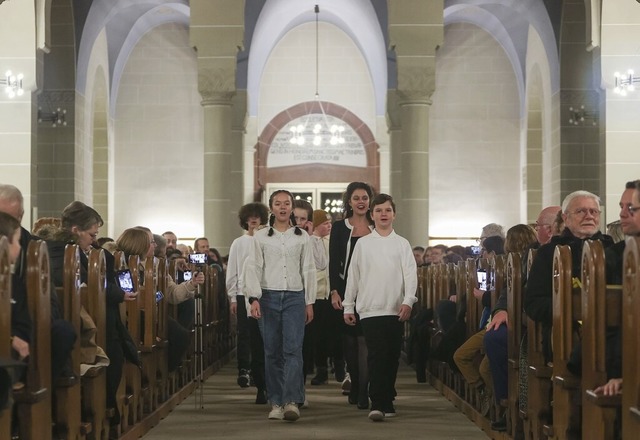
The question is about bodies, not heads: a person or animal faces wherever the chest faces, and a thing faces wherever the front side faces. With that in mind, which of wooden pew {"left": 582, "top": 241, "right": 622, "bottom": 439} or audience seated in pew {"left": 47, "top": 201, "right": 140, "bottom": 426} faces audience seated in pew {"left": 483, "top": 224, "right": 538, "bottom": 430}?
audience seated in pew {"left": 47, "top": 201, "right": 140, "bottom": 426}

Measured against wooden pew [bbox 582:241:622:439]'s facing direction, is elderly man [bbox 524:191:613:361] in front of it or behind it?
behind

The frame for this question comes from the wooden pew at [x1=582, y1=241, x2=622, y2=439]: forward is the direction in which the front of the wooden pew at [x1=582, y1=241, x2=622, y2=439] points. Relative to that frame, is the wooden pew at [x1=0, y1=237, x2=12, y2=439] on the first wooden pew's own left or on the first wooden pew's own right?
on the first wooden pew's own right

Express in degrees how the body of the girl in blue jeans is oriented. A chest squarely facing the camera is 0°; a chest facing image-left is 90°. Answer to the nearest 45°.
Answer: approximately 0°

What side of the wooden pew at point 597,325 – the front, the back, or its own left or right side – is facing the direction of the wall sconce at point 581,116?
back

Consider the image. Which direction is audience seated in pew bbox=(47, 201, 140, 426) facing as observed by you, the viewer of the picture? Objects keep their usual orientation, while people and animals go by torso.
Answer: facing to the right of the viewer
